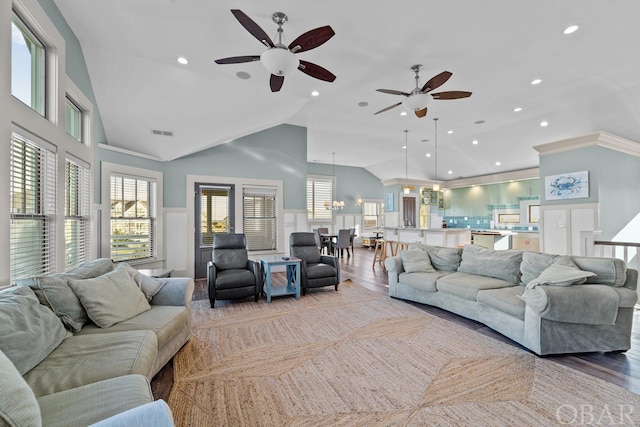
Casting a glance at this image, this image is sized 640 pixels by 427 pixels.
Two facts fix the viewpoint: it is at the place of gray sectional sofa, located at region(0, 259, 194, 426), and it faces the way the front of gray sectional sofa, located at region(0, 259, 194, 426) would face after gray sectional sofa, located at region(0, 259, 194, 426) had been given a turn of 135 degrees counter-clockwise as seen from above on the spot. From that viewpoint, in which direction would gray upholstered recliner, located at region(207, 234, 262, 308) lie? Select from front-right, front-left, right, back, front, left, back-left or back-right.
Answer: front-right

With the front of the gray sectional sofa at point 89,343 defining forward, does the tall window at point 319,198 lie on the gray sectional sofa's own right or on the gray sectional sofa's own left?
on the gray sectional sofa's own left

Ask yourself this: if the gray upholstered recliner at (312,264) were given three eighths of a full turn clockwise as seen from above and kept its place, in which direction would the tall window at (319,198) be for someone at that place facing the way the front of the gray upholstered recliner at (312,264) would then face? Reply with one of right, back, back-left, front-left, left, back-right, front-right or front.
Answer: right

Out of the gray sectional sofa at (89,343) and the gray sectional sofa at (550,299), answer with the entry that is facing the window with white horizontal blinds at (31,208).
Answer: the gray sectional sofa at (550,299)

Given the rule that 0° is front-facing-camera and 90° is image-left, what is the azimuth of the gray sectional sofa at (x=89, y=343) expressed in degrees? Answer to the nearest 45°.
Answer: approximately 315°

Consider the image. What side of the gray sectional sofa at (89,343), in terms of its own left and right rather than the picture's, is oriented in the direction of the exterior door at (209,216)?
left

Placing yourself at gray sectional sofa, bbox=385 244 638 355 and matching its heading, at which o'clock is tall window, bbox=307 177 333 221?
The tall window is roughly at 3 o'clock from the gray sectional sofa.

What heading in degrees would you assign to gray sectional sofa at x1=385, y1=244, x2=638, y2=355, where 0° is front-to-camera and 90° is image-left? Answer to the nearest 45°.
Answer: approximately 45°

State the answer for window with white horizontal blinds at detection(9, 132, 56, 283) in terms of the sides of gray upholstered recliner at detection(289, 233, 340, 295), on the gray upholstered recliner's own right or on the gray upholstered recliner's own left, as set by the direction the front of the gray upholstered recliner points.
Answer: on the gray upholstered recliner's own right

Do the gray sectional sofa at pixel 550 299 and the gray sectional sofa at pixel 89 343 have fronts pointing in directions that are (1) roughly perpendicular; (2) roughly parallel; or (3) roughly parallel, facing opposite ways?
roughly parallel, facing opposite ways

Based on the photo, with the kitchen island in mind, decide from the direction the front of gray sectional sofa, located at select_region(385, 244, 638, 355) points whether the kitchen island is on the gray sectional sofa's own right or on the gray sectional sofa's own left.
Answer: on the gray sectional sofa's own right

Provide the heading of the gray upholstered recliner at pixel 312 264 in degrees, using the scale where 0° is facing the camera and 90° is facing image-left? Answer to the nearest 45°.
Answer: approximately 315°

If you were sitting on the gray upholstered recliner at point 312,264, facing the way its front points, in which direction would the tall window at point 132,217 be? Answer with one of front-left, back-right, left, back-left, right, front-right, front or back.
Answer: back-right

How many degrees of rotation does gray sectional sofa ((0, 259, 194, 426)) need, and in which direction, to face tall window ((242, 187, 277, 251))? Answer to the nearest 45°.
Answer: approximately 90° to its left

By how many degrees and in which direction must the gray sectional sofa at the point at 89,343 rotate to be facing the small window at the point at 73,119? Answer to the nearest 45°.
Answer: approximately 135° to its left
